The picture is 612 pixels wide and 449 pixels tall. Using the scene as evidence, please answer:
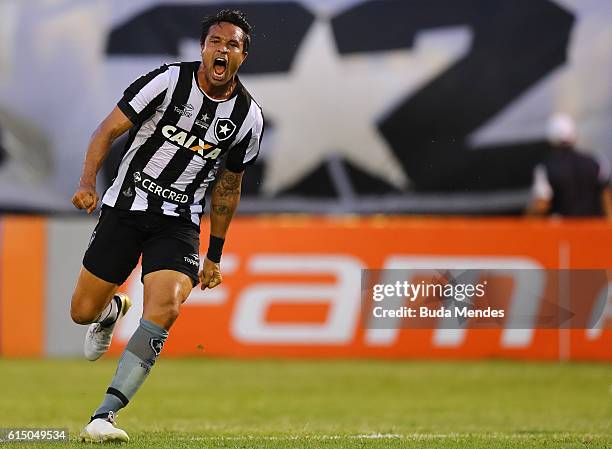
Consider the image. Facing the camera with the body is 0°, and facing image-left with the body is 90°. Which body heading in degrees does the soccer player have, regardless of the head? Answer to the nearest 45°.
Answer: approximately 0°

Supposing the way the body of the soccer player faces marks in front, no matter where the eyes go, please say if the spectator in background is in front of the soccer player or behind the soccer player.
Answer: behind
